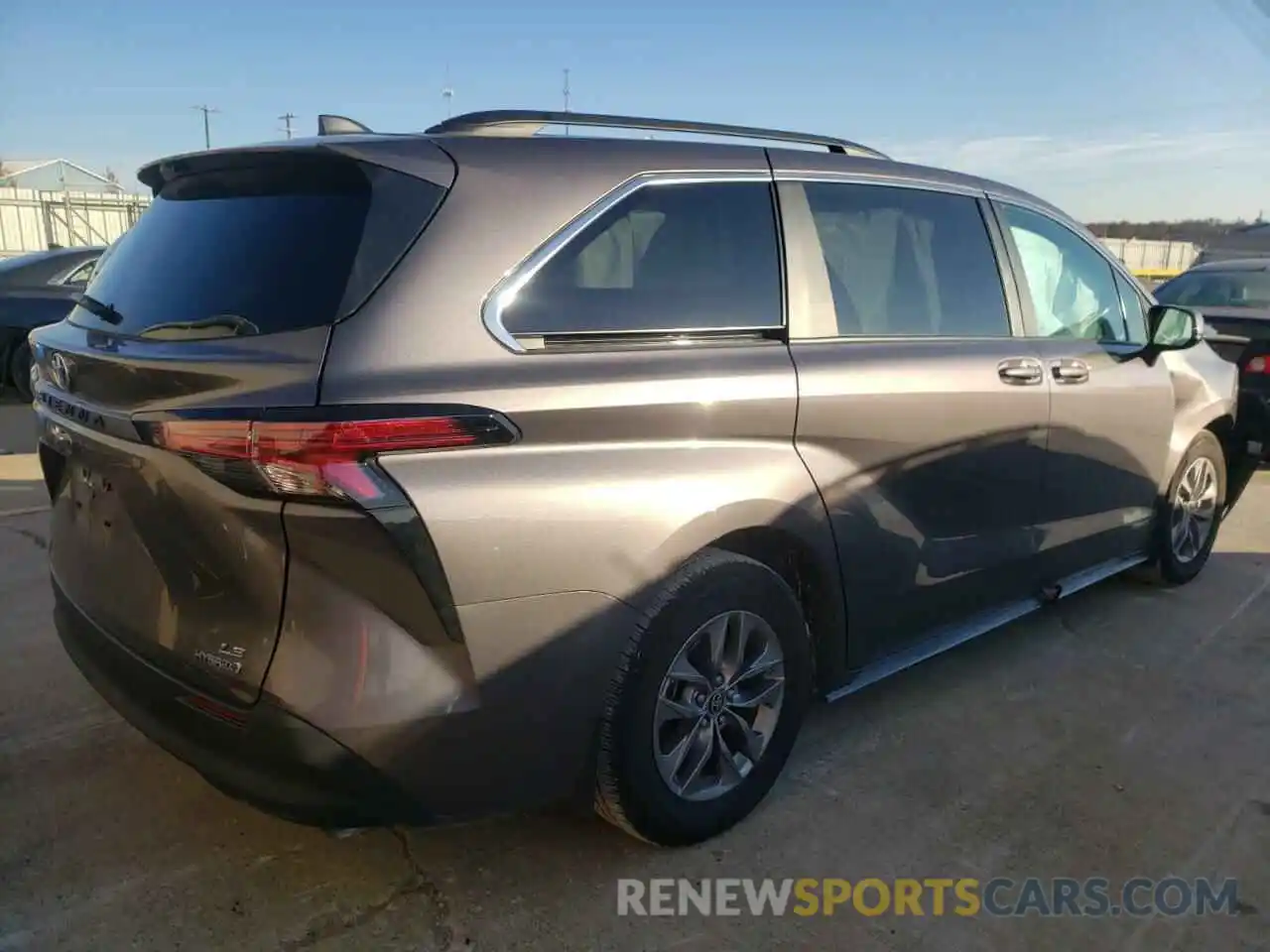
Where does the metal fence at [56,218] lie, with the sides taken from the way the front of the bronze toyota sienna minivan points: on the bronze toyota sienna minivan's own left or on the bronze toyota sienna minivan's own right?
on the bronze toyota sienna minivan's own left

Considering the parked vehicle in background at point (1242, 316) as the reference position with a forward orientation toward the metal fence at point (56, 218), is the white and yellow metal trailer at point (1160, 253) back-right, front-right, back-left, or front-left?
front-right

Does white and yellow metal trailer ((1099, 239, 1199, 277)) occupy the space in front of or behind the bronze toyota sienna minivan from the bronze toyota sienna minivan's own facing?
in front

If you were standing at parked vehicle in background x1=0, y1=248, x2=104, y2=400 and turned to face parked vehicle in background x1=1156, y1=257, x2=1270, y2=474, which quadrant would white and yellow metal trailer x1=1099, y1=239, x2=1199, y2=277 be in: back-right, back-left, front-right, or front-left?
front-left

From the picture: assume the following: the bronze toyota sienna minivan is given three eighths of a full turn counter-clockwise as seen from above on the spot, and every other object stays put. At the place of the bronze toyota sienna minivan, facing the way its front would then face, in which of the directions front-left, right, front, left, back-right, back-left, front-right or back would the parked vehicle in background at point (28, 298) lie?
front-right

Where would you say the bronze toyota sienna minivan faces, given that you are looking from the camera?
facing away from the viewer and to the right of the viewer

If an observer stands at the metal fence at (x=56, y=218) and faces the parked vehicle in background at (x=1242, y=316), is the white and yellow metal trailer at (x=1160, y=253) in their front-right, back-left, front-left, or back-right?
front-left

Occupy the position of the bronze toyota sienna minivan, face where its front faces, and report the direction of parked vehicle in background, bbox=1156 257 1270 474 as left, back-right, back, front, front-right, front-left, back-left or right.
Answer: front

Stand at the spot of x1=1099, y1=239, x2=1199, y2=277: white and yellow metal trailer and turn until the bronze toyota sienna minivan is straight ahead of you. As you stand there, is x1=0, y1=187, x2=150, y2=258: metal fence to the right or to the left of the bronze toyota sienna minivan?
right
